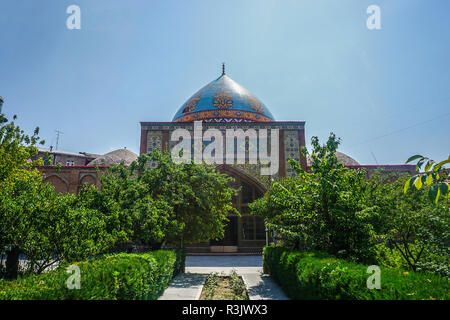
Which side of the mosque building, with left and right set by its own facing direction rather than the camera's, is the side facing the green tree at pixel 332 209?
front

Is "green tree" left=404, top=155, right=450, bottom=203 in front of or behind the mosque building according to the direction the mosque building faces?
in front

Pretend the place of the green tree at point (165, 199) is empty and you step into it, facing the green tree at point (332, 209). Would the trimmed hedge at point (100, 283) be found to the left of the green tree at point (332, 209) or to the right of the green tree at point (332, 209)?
right

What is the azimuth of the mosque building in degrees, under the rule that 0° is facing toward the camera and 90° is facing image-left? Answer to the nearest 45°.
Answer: approximately 0°

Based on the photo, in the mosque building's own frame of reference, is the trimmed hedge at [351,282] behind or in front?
in front
